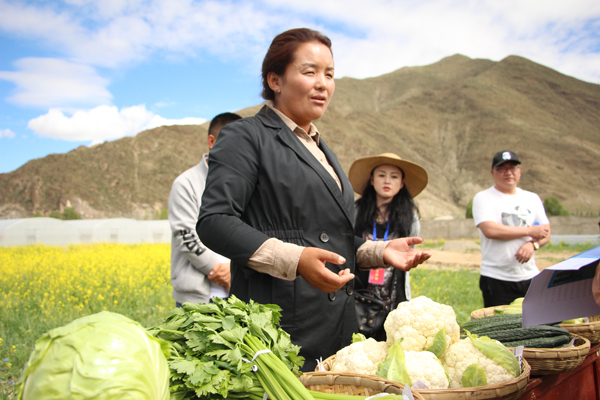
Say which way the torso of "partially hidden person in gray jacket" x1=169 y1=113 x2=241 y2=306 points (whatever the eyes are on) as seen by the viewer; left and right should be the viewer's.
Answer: facing the viewer and to the right of the viewer

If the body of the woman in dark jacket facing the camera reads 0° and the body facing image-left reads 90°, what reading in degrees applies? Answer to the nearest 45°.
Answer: approximately 315°

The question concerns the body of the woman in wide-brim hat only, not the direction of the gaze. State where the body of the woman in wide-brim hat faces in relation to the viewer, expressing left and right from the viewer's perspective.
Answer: facing the viewer

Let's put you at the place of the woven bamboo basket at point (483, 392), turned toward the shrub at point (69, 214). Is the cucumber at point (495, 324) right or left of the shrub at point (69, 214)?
right

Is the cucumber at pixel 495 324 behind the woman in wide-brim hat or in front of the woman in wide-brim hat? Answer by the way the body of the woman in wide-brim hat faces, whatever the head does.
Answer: in front

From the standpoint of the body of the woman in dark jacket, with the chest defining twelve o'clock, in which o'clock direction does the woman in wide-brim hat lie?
The woman in wide-brim hat is roughly at 8 o'clock from the woman in dark jacket.

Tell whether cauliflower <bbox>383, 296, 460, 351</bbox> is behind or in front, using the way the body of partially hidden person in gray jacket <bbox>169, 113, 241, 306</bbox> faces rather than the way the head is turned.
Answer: in front

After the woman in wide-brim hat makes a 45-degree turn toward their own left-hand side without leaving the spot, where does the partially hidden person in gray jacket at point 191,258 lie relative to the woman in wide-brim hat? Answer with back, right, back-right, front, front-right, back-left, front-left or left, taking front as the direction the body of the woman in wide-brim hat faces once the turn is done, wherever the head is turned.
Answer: right

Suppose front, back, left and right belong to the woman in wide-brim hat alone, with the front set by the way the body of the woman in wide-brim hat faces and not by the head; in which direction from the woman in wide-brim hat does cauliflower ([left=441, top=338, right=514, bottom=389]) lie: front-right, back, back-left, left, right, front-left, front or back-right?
front
